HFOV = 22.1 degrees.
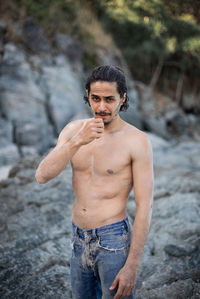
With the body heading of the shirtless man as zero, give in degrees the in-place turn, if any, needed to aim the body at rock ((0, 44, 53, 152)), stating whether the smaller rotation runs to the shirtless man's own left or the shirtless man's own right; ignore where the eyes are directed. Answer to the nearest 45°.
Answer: approximately 135° to the shirtless man's own right

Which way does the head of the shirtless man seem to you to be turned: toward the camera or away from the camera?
toward the camera

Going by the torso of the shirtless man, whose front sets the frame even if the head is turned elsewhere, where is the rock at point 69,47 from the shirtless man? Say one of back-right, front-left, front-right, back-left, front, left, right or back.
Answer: back-right

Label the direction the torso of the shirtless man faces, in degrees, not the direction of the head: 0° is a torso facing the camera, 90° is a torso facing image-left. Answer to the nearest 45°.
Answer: approximately 45°

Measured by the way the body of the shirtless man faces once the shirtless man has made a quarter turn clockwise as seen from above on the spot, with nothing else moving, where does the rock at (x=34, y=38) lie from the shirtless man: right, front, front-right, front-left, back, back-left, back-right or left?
front-right

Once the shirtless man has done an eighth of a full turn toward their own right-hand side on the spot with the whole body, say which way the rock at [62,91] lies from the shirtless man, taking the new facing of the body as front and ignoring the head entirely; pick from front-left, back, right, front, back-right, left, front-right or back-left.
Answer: right
